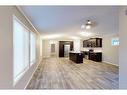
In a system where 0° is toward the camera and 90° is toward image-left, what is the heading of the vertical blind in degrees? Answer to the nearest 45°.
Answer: approximately 270°

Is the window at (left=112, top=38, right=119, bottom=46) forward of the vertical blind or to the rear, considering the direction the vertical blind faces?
forward
